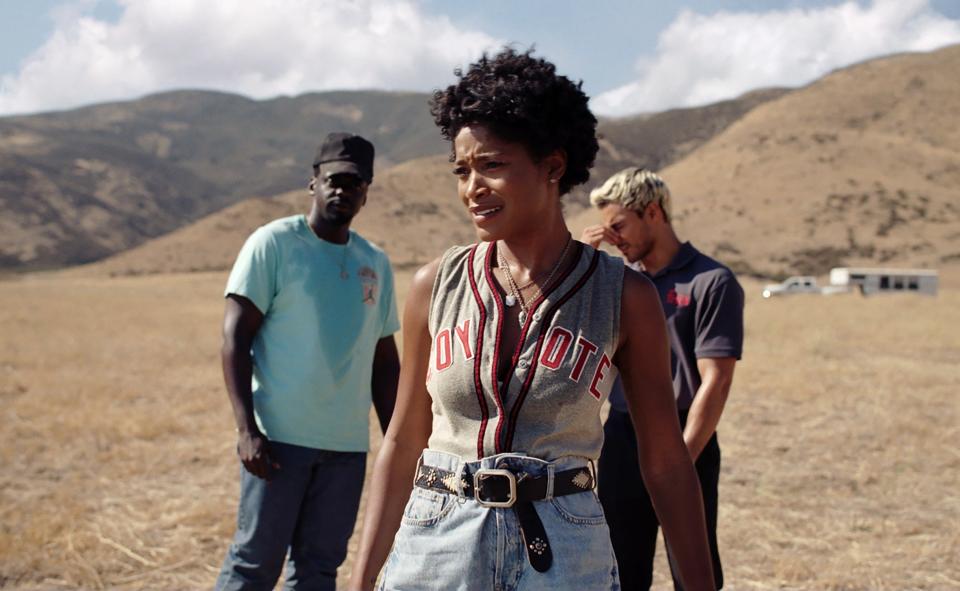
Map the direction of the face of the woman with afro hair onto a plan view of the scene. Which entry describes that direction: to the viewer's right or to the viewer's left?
to the viewer's left

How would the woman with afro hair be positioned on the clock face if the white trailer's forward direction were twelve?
The woman with afro hair is roughly at 9 o'clock from the white trailer.

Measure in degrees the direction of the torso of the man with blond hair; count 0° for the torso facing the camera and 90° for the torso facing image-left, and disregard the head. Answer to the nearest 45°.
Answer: approximately 45°

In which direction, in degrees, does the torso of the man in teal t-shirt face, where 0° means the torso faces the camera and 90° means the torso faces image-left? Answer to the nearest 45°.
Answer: approximately 315°

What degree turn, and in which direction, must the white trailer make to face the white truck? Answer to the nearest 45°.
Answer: approximately 45° to its left

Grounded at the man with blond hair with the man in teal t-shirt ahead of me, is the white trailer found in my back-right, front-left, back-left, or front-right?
back-right

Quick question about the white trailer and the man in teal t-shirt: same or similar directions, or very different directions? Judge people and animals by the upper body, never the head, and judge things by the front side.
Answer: very different directions

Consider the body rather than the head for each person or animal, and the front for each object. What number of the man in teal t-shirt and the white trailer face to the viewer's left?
1

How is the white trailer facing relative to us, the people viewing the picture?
facing to the left of the viewer

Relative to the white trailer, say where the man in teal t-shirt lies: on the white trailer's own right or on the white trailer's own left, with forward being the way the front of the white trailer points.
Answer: on the white trailer's own left
